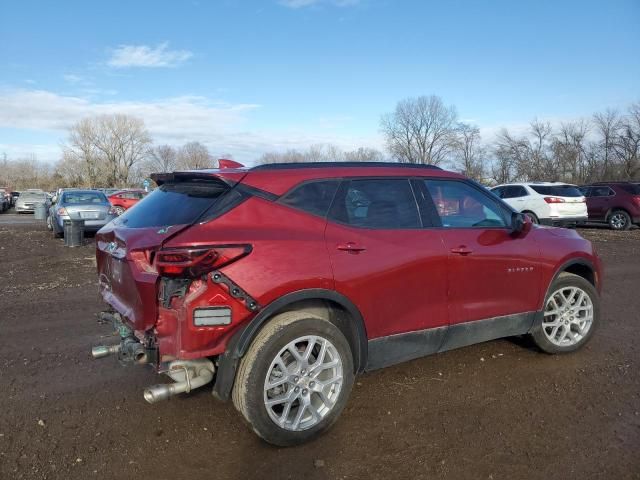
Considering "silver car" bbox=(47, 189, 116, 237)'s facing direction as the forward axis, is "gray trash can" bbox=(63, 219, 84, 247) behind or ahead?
behind

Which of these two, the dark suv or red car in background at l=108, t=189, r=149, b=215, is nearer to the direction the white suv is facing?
the red car in background

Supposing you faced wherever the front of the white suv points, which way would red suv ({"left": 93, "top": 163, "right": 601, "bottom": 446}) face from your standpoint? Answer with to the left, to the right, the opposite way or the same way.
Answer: to the right

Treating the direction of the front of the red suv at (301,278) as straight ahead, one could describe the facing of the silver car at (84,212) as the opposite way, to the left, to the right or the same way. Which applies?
to the left

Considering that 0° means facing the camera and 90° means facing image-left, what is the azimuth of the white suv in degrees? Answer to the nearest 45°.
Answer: approximately 135°

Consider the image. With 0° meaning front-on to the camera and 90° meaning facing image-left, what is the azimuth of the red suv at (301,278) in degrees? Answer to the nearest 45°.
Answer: approximately 225°

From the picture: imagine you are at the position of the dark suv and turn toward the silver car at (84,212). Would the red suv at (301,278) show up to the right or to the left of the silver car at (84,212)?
left

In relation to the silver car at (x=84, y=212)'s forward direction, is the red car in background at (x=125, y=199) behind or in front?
in front

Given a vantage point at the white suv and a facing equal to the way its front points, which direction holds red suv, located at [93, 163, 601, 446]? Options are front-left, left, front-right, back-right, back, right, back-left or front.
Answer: back-left

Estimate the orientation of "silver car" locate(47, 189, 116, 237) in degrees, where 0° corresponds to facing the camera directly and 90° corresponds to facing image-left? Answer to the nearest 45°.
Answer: approximately 180°

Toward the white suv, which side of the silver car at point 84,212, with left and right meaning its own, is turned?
right

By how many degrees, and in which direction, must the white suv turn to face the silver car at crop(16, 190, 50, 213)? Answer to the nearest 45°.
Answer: approximately 45° to its left

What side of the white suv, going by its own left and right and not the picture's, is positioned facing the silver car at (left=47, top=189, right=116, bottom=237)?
left

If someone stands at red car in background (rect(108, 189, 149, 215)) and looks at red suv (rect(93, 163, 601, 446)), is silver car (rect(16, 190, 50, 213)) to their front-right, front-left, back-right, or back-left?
back-right
